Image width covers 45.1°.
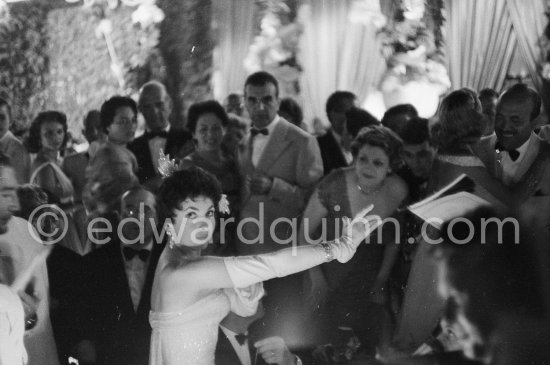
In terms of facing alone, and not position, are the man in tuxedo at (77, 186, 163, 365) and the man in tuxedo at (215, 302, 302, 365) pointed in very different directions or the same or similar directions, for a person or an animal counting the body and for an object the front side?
same or similar directions

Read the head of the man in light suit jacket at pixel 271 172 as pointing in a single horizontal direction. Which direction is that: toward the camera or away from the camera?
toward the camera

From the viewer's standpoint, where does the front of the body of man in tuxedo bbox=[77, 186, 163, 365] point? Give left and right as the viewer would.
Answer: facing the viewer and to the right of the viewer

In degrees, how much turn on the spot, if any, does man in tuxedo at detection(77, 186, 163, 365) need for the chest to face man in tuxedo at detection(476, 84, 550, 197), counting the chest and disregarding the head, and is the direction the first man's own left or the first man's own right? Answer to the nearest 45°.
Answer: approximately 45° to the first man's own left

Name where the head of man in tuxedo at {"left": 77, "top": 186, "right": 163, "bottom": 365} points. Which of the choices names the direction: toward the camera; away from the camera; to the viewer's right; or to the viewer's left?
toward the camera

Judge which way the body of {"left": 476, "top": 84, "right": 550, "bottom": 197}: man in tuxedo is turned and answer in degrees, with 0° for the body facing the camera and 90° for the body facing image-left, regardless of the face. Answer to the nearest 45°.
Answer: approximately 45°

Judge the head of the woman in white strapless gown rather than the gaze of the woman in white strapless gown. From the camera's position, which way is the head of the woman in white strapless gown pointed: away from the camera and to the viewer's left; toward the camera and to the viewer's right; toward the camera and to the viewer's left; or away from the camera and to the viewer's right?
toward the camera and to the viewer's right

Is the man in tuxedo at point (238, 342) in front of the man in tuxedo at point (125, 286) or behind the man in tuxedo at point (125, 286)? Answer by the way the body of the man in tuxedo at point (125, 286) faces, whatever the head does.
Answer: in front

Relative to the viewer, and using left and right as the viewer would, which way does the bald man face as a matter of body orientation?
facing the viewer
